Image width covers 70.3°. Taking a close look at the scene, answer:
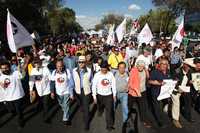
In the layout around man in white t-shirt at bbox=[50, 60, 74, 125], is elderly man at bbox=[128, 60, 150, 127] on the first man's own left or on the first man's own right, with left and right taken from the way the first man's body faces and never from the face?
on the first man's own left

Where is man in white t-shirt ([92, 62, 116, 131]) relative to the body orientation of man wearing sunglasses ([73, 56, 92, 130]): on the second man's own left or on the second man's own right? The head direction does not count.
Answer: on the second man's own left

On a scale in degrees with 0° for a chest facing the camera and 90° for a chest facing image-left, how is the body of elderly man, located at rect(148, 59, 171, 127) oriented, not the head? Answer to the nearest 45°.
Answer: approximately 315°

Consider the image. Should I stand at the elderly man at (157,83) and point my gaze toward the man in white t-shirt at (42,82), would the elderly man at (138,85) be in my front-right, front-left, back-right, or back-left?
front-left

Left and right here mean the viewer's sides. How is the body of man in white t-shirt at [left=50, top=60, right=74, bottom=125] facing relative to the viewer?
facing the viewer

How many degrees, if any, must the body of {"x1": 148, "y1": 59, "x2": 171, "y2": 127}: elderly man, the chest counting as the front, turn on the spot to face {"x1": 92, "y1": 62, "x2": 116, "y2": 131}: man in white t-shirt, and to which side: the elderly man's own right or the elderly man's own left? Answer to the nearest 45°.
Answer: approximately 90° to the elderly man's own right

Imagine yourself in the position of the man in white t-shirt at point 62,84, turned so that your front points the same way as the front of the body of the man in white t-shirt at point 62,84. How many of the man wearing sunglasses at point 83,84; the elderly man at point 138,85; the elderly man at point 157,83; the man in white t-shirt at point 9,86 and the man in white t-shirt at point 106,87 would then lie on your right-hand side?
1

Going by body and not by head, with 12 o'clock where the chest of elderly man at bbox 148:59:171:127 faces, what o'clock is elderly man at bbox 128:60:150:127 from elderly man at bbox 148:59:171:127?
elderly man at bbox 128:60:150:127 is roughly at 3 o'clock from elderly man at bbox 148:59:171:127.

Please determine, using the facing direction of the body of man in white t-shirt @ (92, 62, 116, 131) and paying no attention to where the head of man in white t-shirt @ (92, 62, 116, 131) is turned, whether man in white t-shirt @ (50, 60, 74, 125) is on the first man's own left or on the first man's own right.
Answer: on the first man's own right

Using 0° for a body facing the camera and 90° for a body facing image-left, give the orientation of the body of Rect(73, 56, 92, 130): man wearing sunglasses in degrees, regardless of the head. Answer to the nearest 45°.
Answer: approximately 0°

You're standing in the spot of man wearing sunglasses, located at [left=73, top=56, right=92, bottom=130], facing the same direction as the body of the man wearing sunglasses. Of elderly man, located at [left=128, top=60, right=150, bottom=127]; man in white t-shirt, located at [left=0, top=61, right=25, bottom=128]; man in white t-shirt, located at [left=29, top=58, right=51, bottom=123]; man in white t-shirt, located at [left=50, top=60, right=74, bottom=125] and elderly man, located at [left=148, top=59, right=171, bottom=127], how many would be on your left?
2

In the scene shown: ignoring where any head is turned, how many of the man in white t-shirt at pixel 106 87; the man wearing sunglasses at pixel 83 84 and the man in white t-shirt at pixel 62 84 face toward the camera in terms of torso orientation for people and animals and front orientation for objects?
3

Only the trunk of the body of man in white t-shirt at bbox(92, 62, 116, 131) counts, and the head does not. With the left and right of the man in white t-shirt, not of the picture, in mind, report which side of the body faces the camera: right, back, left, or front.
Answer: front
